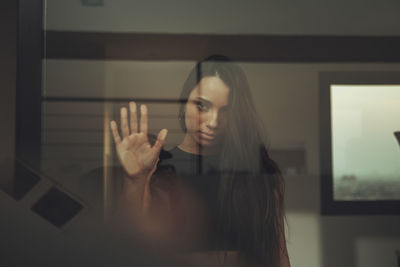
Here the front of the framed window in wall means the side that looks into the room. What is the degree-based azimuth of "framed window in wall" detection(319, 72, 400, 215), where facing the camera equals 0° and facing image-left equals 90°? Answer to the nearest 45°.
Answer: approximately 0°
